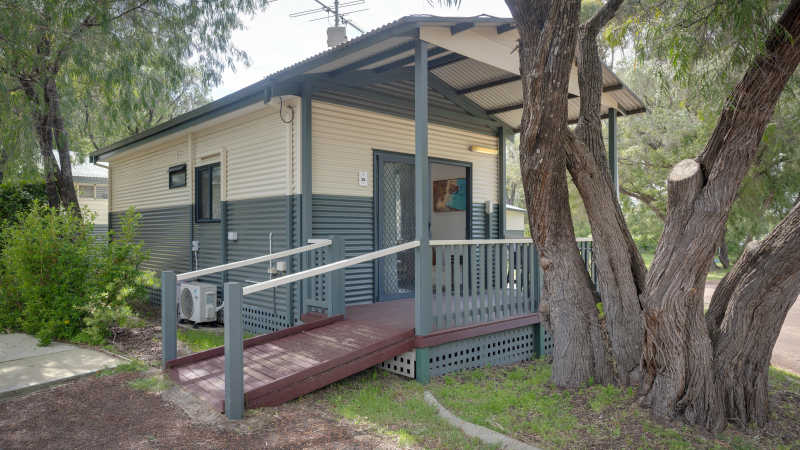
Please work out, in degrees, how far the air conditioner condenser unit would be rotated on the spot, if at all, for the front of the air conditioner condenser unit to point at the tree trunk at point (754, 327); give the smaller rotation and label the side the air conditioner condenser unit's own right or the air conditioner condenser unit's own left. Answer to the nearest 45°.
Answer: approximately 90° to the air conditioner condenser unit's own left

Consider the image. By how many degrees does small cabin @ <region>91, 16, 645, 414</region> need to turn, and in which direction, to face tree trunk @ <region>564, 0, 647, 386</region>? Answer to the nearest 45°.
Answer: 0° — it already faces it

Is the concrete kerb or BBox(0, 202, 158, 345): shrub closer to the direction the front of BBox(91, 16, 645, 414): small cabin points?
the concrete kerb

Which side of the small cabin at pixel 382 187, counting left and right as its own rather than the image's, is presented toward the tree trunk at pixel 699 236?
front

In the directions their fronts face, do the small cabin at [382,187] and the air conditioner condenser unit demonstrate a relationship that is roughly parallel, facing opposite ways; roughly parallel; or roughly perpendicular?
roughly perpendicular

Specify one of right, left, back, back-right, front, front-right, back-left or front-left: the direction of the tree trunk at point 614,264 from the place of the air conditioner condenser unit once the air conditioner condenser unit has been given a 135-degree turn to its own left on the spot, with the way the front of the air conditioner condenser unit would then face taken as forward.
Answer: front-right

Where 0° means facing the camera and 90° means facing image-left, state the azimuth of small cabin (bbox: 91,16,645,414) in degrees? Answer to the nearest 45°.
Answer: approximately 315°

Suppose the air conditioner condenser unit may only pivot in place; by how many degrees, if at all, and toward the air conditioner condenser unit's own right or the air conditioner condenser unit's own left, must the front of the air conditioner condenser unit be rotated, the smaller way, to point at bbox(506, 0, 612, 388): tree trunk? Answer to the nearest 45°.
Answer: approximately 90° to the air conditioner condenser unit's own left

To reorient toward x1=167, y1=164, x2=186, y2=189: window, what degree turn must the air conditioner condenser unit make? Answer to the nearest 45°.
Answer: approximately 135° to its right

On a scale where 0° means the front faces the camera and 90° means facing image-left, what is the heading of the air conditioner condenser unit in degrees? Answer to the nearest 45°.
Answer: approximately 45°
